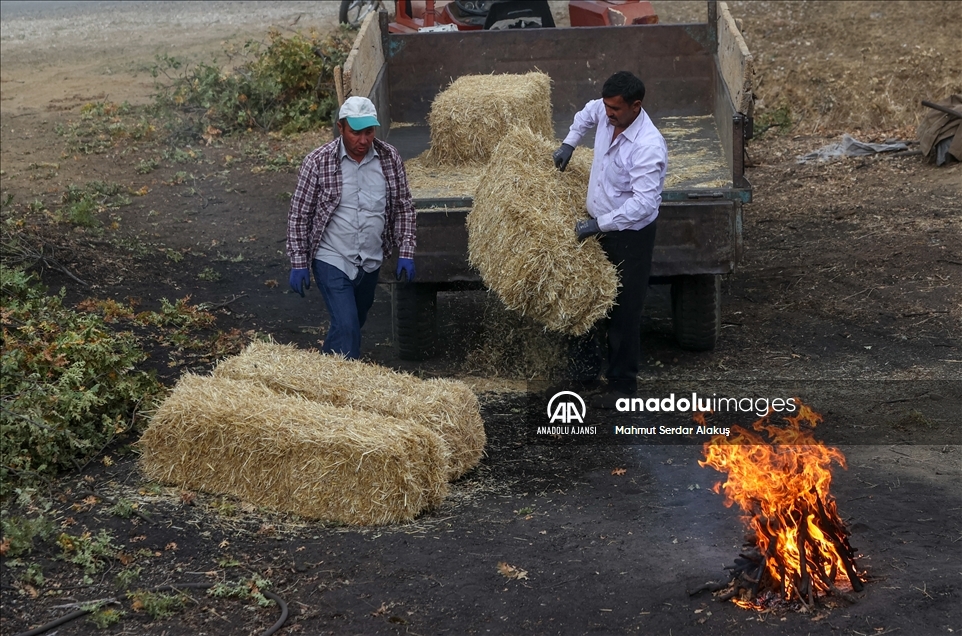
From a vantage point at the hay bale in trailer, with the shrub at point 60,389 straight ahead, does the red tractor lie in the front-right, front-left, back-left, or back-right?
back-right

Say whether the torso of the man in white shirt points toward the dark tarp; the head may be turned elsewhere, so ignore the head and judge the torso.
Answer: no

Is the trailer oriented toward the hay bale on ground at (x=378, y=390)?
no

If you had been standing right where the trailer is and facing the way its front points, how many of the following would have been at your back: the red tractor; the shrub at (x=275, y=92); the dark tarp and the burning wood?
1

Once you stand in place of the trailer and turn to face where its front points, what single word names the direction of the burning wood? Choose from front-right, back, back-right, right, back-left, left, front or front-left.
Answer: back

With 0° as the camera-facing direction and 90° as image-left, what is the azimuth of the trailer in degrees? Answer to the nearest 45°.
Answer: approximately 180°

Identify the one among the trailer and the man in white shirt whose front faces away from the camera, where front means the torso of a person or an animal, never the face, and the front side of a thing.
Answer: the trailer

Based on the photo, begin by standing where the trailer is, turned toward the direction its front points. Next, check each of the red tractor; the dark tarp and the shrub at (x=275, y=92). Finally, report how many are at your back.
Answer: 0

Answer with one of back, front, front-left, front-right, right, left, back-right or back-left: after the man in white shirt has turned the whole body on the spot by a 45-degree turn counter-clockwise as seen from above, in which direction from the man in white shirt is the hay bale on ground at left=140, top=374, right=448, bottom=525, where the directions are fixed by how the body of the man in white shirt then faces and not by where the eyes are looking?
front-right

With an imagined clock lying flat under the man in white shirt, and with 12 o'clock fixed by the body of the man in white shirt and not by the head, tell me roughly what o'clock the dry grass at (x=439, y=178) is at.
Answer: The dry grass is roughly at 3 o'clock from the man in white shirt.

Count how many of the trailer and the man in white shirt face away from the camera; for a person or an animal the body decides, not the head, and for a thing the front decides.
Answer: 1

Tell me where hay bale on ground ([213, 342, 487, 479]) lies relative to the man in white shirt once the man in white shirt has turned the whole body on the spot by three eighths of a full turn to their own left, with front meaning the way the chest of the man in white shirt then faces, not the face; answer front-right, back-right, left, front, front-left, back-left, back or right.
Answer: back-right

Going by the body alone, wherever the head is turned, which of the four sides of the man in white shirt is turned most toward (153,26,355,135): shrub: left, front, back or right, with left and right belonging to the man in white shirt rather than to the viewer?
right

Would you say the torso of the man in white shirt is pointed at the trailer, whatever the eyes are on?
no

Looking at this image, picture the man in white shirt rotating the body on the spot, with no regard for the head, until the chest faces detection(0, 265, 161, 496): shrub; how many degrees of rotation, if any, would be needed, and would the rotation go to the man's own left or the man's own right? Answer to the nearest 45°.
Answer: approximately 45° to the man's own right

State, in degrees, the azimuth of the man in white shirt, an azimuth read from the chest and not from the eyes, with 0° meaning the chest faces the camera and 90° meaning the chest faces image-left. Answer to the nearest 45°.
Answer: approximately 45°

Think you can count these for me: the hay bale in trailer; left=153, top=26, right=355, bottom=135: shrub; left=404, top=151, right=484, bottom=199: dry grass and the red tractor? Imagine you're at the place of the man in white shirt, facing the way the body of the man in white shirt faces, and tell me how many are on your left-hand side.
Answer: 0
